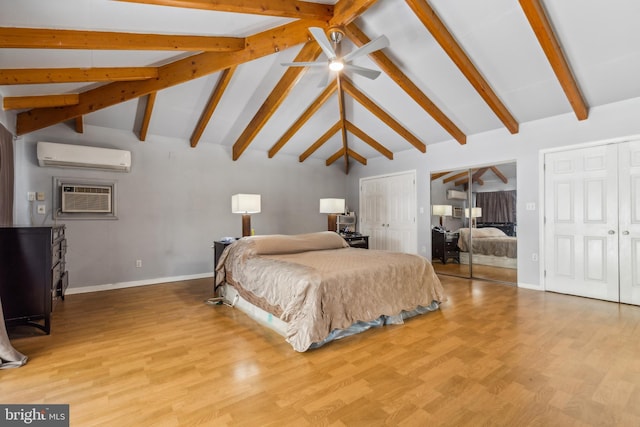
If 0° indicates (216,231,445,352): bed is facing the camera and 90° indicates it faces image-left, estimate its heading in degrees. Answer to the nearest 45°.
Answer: approximately 315°

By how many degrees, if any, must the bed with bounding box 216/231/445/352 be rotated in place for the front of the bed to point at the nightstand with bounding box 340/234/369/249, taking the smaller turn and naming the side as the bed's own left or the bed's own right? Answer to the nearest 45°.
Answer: approximately 135° to the bed's own left

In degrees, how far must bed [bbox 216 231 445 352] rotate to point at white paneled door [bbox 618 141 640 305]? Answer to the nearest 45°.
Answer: approximately 45° to its left

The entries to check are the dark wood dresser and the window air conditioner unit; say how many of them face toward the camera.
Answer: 1

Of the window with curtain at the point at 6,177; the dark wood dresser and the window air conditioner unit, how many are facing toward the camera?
1

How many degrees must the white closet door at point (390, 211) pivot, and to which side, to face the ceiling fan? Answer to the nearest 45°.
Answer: approximately 45° to its left

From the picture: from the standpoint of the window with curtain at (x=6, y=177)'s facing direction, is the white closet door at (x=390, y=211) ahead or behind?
ahead

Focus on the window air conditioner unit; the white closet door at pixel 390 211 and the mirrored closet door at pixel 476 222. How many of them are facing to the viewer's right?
0

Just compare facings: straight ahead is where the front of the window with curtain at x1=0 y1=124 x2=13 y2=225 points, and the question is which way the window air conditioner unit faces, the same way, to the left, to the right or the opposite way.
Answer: to the right

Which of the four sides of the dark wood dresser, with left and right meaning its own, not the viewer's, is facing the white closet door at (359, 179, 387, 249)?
front

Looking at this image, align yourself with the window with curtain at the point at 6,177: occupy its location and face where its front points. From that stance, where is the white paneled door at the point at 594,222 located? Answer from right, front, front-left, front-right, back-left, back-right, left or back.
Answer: front-right

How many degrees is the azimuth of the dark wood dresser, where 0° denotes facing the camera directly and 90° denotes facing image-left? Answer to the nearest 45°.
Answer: approximately 270°

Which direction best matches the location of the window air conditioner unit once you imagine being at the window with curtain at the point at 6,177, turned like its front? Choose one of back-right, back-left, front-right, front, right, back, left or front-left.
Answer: front-left

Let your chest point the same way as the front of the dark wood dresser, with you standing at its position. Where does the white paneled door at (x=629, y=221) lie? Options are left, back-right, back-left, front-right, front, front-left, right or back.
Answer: front-right

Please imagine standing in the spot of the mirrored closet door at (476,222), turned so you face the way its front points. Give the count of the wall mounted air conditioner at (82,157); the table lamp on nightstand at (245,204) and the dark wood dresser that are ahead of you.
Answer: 3

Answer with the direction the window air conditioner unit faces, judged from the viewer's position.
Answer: facing the viewer
